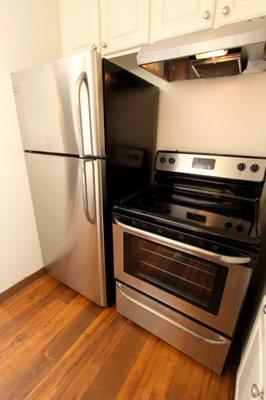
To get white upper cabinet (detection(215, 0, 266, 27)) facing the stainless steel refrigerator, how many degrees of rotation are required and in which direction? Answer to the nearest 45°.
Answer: approximately 45° to its right

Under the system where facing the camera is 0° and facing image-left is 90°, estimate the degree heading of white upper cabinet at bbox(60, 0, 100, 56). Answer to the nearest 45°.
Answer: approximately 45°

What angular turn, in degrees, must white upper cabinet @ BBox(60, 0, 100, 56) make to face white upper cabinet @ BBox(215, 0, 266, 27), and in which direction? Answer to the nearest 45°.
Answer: approximately 90° to its left

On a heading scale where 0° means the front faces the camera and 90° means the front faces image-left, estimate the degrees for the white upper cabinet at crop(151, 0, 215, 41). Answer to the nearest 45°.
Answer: approximately 45°

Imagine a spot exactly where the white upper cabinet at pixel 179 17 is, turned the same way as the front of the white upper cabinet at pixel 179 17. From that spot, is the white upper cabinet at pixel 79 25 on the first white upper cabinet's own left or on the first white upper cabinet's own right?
on the first white upper cabinet's own right

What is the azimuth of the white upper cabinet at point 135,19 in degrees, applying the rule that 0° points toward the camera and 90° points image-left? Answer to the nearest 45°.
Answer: approximately 45°

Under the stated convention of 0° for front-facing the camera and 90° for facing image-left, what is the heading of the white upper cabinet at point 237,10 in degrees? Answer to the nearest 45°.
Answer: approximately 45°
